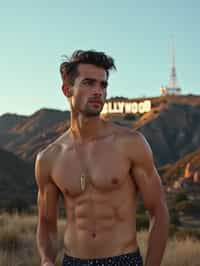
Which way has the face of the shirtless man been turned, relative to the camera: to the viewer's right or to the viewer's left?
to the viewer's right

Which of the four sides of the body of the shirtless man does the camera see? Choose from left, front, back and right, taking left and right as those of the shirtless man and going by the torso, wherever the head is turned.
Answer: front
